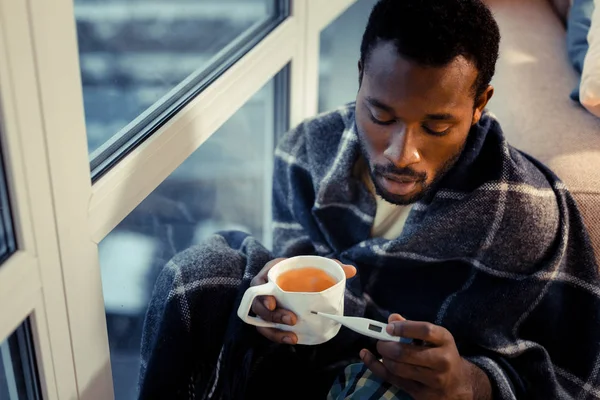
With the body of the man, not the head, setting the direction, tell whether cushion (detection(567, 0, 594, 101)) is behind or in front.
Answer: behind

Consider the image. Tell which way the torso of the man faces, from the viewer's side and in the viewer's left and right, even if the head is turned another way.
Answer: facing the viewer and to the left of the viewer
